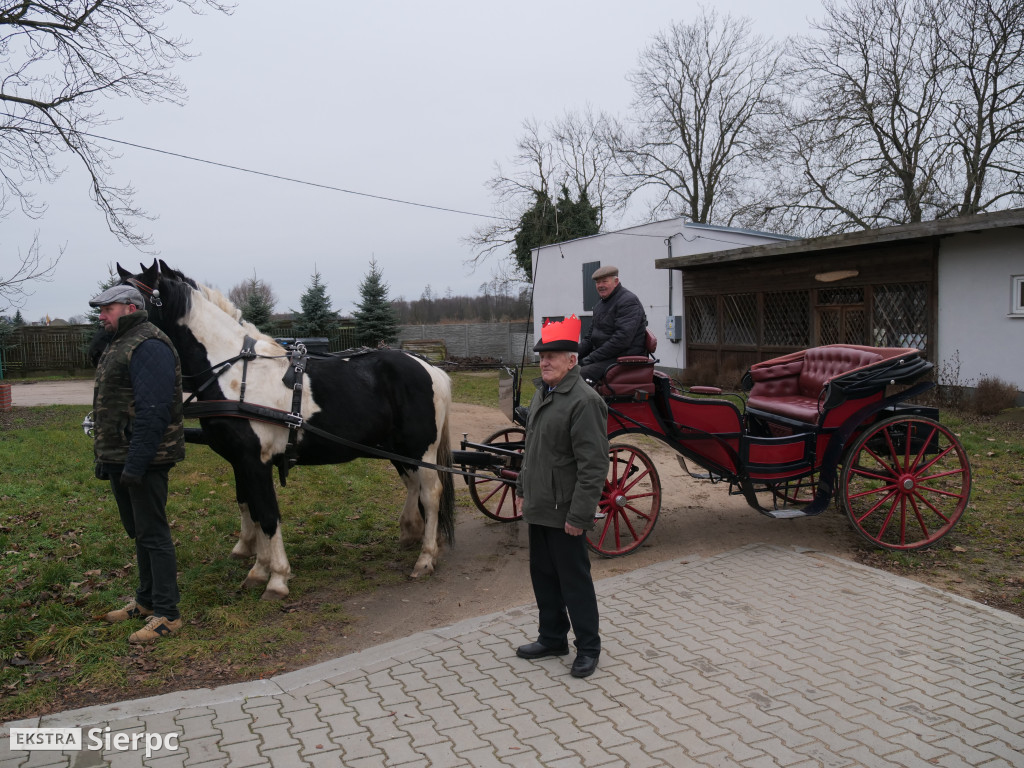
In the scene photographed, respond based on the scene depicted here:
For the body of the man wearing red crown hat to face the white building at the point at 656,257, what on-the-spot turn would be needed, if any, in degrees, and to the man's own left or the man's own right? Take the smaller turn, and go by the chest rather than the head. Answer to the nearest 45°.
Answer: approximately 135° to the man's own right

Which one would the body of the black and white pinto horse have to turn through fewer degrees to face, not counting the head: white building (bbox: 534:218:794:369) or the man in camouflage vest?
the man in camouflage vest

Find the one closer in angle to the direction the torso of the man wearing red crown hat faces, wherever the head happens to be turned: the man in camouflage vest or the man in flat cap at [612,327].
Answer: the man in camouflage vest

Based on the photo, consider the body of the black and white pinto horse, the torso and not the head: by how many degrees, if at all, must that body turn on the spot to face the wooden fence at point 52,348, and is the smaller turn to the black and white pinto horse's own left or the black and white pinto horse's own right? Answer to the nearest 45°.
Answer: approximately 90° to the black and white pinto horse's own right

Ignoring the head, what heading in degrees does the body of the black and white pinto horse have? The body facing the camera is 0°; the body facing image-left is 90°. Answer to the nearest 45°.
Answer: approximately 90°

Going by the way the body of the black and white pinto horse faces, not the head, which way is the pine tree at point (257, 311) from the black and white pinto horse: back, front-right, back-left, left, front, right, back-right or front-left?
right

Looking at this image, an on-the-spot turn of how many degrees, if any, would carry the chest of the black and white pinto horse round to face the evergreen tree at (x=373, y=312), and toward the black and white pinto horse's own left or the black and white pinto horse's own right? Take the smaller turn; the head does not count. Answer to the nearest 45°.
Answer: approximately 90° to the black and white pinto horse's own right

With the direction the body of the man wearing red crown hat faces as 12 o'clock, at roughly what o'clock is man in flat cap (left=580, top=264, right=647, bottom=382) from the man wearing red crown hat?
The man in flat cap is roughly at 5 o'clock from the man wearing red crown hat.

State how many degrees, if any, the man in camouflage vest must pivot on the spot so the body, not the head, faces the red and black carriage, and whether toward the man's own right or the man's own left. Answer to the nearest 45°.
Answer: approximately 135° to the man's own left
